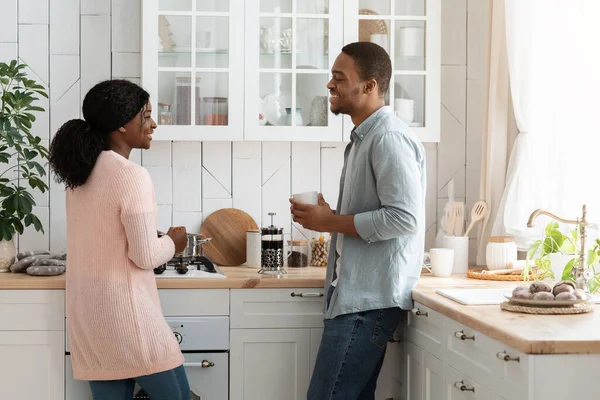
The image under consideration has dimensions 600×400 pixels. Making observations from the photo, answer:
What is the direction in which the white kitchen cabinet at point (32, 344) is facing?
toward the camera

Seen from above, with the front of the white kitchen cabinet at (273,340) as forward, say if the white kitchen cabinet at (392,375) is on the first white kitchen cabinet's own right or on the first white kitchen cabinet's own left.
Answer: on the first white kitchen cabinet's own left

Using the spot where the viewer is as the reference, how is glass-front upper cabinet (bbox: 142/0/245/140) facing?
facing the viewer

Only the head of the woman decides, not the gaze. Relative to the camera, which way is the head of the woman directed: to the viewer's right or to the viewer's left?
to the viewer's right

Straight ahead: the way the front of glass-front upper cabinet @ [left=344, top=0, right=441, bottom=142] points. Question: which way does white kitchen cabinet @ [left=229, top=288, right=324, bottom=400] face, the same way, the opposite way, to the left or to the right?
the same way

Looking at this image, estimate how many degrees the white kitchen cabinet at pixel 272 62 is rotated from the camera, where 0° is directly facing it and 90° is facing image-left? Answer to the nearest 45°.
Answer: approximately 0°

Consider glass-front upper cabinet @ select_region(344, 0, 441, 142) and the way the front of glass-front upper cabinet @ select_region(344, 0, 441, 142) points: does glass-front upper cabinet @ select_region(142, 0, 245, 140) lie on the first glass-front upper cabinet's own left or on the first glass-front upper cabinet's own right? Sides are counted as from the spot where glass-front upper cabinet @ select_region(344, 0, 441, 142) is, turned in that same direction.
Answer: on the first glass-front upper cabinet's own right

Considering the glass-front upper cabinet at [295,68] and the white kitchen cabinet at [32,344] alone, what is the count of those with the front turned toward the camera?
2

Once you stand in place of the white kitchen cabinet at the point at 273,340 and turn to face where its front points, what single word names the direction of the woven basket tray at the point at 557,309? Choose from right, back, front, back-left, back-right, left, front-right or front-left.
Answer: front-left

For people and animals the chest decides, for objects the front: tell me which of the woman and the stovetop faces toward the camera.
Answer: the stovetop

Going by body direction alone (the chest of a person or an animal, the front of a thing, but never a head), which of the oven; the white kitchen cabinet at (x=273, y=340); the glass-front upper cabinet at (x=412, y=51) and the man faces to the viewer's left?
the man

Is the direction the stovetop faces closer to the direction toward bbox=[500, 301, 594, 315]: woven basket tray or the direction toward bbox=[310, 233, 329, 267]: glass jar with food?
the woven basket tray

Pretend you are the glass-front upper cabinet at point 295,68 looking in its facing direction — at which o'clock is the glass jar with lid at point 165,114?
The glass jar with lid is roughly at 3 o'clock from the glass-front upper cabinet.

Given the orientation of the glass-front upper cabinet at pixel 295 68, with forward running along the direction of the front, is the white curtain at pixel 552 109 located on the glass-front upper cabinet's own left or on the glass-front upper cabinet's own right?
on the glass-front upper cabinet's own left

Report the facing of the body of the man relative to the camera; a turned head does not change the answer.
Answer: to the viewer's left

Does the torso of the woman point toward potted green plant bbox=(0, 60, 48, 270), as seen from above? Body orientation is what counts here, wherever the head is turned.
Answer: no

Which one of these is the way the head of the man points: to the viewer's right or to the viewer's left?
to the viewer's left
